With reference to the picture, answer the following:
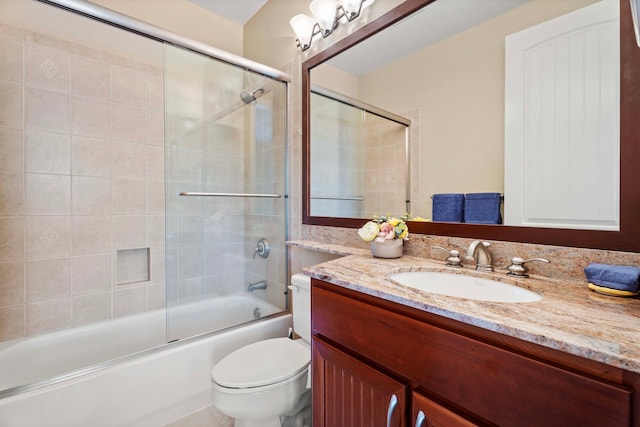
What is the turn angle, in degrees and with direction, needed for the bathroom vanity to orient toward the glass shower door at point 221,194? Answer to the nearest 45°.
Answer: approximately 90° to its right

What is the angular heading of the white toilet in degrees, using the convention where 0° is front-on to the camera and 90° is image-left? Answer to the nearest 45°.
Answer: approximately 45°

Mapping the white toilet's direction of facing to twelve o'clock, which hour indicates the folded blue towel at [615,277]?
The folded blue towel is roughly at 9 o'clock from the white toilet.

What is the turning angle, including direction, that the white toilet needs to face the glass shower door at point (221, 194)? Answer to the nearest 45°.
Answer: approximately 135° to its right
